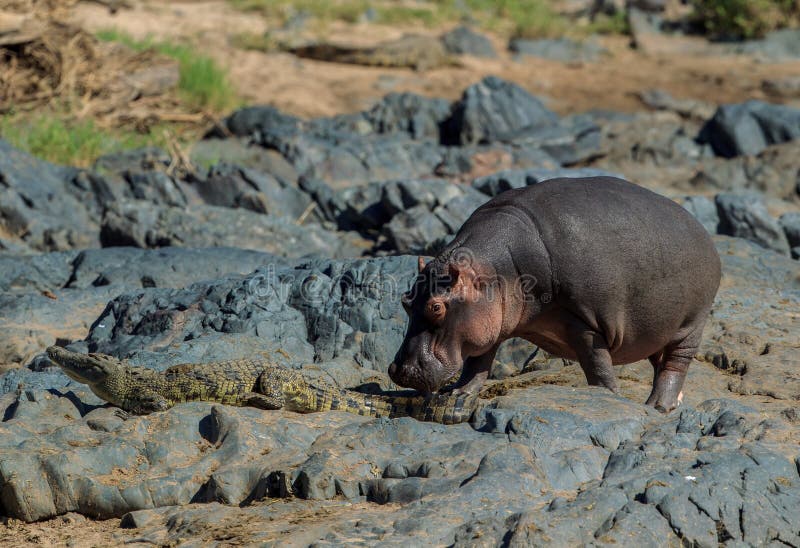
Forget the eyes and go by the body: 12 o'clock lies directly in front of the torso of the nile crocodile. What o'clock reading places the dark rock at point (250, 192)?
The dark rock is roughly at 3 o'clock from the nile crocodile.

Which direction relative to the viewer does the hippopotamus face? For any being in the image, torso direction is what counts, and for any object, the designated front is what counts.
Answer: to the viewer's left

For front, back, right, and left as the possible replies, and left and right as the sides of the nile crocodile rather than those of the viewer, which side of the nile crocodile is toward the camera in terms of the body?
left

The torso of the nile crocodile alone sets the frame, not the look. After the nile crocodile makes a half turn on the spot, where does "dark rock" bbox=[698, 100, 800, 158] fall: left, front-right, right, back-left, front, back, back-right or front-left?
front-left

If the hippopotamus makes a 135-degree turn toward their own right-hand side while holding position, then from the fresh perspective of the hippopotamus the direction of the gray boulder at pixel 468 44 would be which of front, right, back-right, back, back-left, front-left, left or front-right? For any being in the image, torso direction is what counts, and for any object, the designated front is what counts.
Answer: front-left

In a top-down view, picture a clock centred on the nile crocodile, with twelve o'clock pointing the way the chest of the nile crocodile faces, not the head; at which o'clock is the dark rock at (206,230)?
The dark rock is roughly at 3 o'clock from the nile crocodile.

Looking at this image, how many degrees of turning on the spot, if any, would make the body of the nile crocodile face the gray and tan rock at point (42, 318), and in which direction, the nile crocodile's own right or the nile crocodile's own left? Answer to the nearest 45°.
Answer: approximately 45° to the nile crocodile's own right

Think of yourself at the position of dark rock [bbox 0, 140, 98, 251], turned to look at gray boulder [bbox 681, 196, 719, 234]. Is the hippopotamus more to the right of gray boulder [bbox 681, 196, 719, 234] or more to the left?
right

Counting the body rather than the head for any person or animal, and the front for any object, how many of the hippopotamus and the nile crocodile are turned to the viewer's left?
2

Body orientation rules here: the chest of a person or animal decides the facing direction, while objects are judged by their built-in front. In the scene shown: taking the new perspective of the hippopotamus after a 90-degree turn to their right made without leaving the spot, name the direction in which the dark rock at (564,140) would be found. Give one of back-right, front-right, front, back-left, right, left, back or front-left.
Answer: front

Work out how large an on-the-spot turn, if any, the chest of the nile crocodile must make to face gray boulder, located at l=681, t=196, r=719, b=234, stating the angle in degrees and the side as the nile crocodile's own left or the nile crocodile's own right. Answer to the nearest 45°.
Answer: approximately 135° to the nile crocodile's own right

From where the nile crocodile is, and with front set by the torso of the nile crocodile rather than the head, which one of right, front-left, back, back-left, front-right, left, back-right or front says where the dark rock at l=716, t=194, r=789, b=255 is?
back-right

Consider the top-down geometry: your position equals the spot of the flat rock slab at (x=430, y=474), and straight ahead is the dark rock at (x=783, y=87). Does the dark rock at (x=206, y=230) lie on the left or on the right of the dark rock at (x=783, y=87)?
left

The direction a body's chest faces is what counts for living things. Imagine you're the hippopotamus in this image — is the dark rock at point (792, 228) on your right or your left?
on your right

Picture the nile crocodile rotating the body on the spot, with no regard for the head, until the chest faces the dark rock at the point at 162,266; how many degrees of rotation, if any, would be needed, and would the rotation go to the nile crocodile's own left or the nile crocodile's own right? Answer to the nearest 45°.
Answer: approximately 90° to the nile crocodile's own right

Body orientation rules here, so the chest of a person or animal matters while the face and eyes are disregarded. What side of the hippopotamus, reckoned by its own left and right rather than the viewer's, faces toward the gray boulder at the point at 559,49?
right
